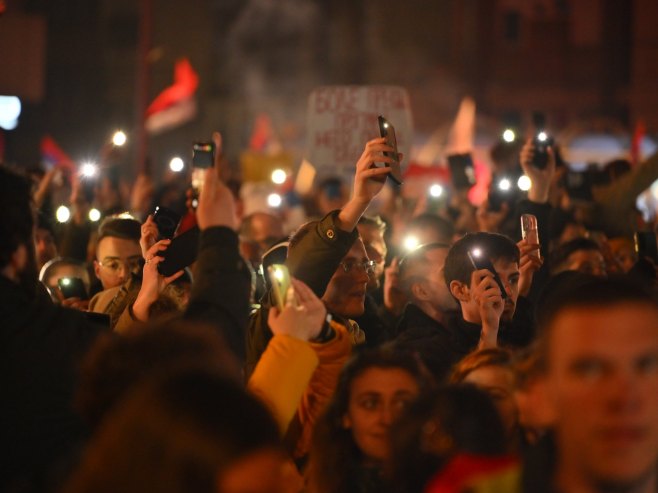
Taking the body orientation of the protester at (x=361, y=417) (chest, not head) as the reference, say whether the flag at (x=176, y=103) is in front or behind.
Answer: behind

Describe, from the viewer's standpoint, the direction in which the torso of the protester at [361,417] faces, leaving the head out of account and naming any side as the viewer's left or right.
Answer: facing the viewer and to the right of the viewer
